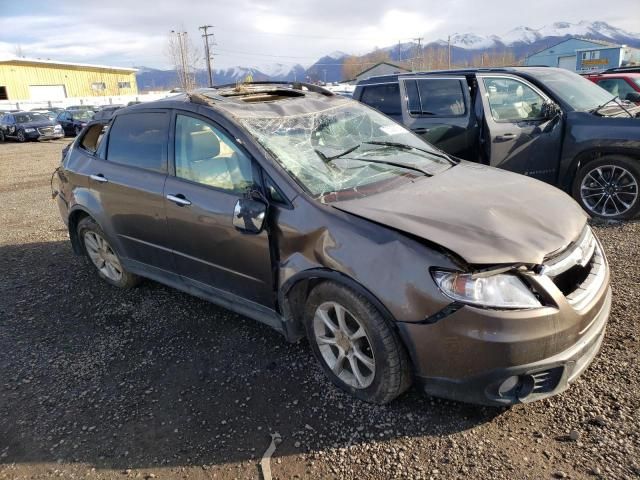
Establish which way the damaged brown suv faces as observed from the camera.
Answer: facing the viewer and to the right of the viewer

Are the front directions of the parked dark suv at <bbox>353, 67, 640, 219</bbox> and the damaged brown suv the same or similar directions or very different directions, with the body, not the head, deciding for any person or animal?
same or similar directions

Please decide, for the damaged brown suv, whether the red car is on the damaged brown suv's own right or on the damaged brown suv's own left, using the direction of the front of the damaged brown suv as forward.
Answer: on the damaged brown suv's own left

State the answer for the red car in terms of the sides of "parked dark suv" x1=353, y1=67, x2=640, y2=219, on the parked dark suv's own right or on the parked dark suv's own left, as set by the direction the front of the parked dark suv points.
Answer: on the parked dark suv's own left

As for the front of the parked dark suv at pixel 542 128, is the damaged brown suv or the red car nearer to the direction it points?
the red car

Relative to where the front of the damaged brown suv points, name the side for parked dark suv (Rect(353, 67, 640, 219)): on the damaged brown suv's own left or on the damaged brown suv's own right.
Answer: on the damaged brown suv's own left

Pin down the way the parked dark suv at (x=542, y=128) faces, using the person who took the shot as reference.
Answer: facing to the right of the viewer

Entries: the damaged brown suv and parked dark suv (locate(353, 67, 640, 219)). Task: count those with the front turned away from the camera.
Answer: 0
